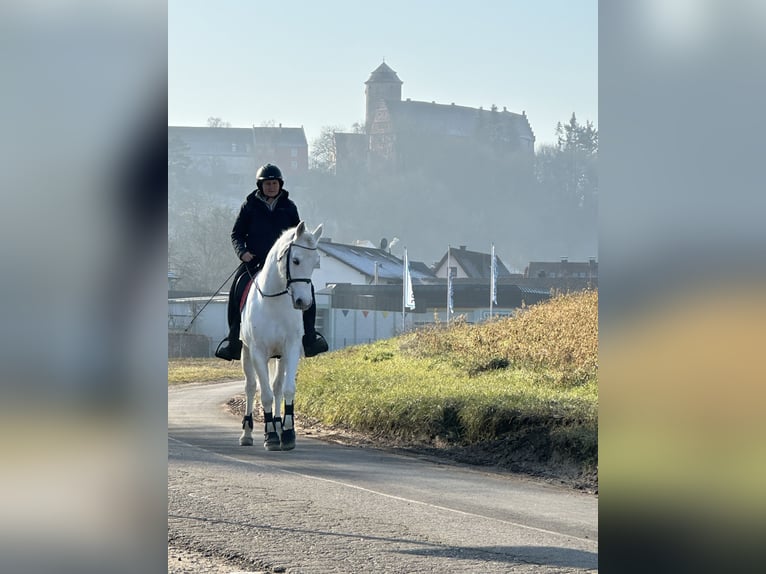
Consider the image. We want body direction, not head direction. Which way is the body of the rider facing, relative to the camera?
toward the camera
